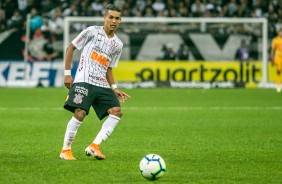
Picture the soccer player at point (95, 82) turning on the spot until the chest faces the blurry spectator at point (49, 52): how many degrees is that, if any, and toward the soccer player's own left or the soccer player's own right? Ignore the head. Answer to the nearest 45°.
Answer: approximately 135° to the soccer player's own left

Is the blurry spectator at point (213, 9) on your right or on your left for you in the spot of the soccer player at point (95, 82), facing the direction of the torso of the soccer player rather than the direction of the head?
on your left

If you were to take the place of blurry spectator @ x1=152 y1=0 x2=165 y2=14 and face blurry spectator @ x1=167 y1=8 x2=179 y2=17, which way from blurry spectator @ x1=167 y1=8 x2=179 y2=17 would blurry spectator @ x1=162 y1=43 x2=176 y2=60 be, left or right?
right

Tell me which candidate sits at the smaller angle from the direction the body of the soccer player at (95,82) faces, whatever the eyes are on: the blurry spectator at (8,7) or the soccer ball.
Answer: the soccer ball

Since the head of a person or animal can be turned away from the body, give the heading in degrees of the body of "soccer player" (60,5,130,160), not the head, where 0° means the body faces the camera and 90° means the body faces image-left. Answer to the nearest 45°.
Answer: approximately 315°

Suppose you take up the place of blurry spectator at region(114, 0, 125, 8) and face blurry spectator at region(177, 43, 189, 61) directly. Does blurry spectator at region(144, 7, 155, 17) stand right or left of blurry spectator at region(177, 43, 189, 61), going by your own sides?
left

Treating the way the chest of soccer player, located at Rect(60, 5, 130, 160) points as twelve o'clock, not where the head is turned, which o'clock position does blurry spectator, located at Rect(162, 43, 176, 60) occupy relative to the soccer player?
The blurry spectator is roughly at 8 o'clock from the soccer player.

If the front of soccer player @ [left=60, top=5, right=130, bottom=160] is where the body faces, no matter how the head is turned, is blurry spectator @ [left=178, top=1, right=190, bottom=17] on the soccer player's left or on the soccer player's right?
on the soccer player's left

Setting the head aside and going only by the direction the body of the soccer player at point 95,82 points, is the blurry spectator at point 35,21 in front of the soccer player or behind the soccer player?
behind

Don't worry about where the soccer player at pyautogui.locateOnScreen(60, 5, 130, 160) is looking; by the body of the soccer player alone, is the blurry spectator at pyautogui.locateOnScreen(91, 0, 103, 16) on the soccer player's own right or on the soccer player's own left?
on the soccer player's own left

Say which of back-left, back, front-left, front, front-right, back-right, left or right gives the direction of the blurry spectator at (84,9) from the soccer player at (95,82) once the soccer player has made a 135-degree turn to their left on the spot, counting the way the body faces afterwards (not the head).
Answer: front

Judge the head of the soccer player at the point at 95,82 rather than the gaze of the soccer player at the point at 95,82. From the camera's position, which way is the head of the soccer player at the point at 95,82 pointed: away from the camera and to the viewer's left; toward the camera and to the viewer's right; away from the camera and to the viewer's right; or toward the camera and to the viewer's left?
toward the camera and to the viewer's right

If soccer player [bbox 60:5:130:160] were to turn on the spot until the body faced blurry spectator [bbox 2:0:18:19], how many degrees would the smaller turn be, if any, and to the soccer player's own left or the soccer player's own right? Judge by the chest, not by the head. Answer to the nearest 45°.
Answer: approximately 135° to the soccer player's own left

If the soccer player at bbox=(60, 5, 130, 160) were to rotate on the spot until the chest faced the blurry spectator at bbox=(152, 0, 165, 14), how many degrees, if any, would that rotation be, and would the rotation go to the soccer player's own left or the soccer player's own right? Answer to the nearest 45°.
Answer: approximately 135° to the soccer player's own left
